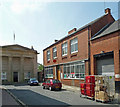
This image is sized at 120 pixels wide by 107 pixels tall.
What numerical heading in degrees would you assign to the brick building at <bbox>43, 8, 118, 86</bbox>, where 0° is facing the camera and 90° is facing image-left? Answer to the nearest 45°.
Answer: approximately 45°

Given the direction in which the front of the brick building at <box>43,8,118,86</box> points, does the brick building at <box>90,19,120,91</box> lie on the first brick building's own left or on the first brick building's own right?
on the first brick building's own left

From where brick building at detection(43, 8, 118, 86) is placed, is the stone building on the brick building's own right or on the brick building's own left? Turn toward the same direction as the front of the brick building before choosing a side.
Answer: on the brick building's own right

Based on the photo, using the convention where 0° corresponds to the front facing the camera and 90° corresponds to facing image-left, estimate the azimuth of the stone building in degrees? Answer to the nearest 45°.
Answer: approximately 0°

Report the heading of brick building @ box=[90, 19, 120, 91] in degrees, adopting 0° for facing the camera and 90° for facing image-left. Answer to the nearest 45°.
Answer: approximately 45°
